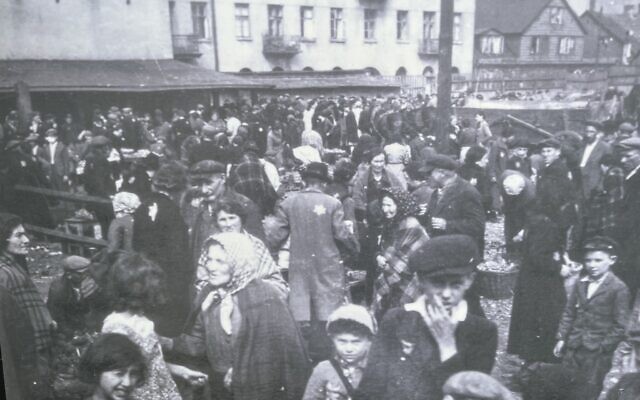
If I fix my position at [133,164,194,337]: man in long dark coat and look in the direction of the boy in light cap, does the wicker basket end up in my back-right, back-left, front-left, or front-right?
front-left

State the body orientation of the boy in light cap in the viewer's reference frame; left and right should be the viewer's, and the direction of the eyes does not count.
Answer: facing the viewer

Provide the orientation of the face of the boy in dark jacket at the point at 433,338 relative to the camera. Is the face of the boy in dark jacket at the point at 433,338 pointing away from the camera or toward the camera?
toward the camera

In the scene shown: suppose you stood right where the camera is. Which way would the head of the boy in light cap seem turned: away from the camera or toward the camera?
toward the camera

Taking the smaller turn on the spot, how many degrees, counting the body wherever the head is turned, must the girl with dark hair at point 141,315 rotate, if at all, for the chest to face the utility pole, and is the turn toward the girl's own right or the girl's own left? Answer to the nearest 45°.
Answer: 0° — they already face it

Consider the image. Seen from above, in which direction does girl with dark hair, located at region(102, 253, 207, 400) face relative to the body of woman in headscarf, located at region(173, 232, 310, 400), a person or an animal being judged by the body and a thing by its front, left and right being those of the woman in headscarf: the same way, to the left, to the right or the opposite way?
the opposite way

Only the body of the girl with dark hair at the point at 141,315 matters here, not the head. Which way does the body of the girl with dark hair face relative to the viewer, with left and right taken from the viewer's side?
facing away from the viewer and to the right of the viewer

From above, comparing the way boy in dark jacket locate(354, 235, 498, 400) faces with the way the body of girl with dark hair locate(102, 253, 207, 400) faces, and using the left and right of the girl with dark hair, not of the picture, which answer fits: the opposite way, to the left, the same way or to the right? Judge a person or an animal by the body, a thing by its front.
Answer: the opposite way

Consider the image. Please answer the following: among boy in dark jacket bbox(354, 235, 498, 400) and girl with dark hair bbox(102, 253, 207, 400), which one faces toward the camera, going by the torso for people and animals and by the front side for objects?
the boy in dark jacket

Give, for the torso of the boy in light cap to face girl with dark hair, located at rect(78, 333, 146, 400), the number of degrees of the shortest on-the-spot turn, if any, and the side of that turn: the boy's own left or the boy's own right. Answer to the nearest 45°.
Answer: approximately 90° to the boy's own right

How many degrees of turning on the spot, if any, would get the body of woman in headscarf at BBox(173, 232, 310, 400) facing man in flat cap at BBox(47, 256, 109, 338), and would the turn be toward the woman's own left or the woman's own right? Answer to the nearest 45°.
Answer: approximately 90° to the woman's own right

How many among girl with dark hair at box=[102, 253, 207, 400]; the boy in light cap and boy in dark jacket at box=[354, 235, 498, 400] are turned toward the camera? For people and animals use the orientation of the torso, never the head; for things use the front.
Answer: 2

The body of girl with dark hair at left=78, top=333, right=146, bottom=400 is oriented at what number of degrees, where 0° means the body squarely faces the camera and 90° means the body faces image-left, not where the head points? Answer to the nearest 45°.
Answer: approximately 315°

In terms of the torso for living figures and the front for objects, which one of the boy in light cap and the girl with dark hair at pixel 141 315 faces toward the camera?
the boy in light cap

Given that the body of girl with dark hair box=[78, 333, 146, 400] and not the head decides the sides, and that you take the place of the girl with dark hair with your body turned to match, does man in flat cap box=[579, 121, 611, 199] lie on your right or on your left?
on your left
